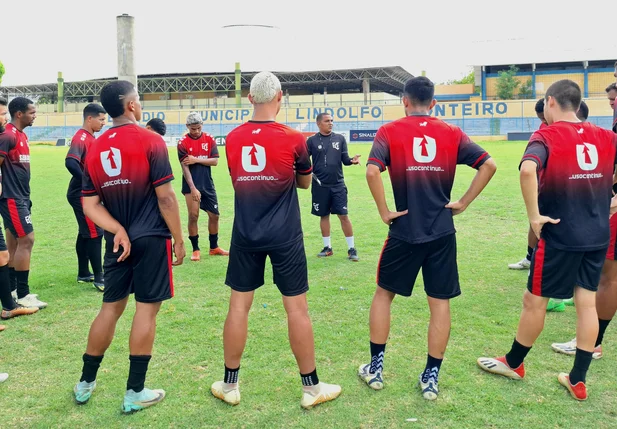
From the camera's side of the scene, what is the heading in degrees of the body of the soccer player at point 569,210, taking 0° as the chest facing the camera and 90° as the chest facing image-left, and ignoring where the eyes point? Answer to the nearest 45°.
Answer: approximately 135°

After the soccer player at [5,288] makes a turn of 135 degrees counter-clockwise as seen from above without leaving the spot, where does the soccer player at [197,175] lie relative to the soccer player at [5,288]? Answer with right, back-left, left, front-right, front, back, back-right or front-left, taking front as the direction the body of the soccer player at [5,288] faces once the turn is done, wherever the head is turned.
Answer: right

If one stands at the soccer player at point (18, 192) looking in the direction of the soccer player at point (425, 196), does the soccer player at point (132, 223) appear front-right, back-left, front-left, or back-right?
front-right

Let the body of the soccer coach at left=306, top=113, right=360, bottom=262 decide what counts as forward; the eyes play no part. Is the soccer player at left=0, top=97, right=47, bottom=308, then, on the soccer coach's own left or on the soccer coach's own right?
on the soccer coach's own right

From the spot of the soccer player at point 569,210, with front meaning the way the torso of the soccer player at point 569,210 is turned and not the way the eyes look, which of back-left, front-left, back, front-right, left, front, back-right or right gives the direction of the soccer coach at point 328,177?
front

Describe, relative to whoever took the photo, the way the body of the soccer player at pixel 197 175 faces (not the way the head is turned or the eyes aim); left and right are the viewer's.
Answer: facing the viewer

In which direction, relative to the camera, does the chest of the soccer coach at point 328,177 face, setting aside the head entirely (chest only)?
toward the camera

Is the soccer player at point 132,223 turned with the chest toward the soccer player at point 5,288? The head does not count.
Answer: no

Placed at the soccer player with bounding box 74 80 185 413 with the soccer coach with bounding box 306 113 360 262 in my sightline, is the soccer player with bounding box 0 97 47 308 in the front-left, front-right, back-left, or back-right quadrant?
front-left

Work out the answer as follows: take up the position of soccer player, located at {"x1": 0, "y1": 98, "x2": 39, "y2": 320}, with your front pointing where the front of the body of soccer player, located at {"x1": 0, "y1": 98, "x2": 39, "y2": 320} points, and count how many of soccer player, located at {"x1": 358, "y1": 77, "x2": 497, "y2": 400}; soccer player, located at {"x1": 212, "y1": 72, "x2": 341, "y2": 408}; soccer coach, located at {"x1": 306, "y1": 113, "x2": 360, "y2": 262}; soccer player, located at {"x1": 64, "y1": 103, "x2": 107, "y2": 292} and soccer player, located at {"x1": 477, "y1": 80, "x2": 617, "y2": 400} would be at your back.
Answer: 0

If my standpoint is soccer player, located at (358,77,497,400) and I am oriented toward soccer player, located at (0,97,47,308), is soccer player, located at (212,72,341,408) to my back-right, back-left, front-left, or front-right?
front-left

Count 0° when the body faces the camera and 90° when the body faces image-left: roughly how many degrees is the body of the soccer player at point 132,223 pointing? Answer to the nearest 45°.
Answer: approximately 225°

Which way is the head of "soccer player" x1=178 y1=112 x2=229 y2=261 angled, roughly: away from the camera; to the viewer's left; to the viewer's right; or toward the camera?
toward the camera

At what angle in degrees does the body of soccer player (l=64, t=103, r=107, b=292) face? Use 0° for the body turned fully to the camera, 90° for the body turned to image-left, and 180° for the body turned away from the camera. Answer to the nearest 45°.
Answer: approximately 270°

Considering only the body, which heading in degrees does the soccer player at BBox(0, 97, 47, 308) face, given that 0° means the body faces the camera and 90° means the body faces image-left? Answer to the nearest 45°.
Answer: approximately 270°

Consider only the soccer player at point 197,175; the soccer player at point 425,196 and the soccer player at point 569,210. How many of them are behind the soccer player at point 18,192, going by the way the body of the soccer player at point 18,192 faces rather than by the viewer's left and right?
0

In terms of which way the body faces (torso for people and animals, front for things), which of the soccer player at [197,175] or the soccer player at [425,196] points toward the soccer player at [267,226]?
the soccer player at [197,175]
